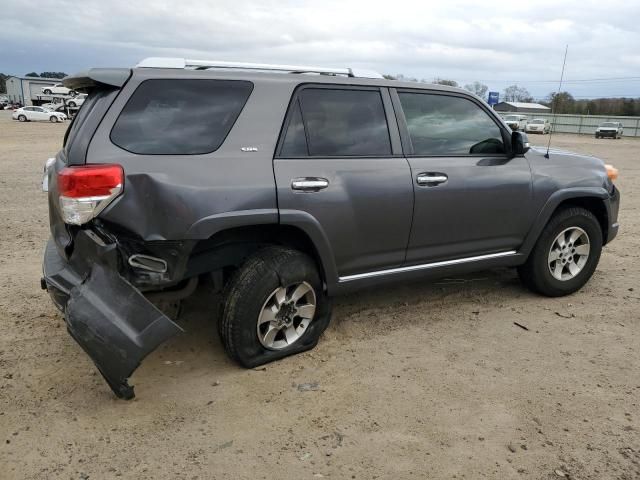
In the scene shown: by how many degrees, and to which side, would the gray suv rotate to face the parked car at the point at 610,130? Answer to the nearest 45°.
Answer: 0° — it already faces it

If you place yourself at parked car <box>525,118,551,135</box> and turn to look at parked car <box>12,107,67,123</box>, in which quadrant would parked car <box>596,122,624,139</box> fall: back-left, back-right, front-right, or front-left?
back-left

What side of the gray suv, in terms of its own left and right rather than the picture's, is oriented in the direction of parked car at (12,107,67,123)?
left

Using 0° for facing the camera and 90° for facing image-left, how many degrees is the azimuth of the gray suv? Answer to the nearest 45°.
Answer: approximately 225°

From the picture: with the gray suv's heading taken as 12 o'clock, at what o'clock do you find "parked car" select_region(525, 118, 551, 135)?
The parked car is roughly at 11 o'clock from the gray suv.
